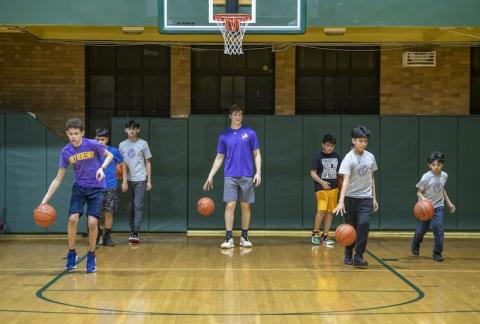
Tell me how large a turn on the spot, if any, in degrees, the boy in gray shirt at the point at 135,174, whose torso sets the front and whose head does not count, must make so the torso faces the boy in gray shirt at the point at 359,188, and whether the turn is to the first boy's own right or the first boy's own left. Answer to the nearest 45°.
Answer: approximately 45° to the first boy's own left

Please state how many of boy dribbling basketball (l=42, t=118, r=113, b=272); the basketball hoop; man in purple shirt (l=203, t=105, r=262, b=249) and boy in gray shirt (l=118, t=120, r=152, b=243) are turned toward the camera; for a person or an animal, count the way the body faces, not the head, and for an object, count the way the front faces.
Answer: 4

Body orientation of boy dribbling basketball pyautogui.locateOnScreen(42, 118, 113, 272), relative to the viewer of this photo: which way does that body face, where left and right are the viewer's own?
facing the viewer

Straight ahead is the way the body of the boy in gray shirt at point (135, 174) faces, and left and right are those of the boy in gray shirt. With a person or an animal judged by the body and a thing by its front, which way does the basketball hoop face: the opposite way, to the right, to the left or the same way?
the same way

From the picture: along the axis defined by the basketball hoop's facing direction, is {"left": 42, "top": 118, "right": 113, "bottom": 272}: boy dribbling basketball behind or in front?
in front

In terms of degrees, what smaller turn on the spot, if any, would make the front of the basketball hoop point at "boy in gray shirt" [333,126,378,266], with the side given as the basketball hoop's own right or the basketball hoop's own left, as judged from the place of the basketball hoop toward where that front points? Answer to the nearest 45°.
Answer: approximately 45° to the basketball hoop's own left

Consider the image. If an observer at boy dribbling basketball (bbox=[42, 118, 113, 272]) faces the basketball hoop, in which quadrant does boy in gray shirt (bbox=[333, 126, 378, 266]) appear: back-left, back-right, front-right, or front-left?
front-right

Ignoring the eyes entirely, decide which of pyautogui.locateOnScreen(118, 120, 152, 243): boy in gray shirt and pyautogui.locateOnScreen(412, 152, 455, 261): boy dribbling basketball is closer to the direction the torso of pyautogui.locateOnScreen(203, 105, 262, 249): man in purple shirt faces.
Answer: the boy dribbling basketball

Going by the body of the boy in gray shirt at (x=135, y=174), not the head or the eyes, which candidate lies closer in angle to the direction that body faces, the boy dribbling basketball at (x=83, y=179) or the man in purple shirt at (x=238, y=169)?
the boy dribbling basketball

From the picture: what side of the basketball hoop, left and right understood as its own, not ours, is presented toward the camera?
front

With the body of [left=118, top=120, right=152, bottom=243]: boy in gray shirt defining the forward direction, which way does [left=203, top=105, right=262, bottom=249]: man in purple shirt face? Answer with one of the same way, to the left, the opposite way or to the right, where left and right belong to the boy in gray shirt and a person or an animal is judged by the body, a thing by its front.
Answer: the same way

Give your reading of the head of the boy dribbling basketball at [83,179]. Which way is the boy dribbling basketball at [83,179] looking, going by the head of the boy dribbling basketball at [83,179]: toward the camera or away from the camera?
toward the camera

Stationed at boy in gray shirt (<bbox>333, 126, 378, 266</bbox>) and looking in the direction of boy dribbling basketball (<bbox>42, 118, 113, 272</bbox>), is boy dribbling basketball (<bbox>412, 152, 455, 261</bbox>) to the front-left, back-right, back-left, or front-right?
back-right

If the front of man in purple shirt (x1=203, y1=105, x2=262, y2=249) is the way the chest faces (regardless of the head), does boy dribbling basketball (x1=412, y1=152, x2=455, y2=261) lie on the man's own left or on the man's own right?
on the man's own left

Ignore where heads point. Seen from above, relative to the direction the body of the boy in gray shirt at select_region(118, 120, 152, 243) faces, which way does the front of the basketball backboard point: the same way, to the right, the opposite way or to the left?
the same way

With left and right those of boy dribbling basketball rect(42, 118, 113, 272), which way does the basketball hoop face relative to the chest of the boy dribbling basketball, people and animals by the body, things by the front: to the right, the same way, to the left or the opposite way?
the same way
